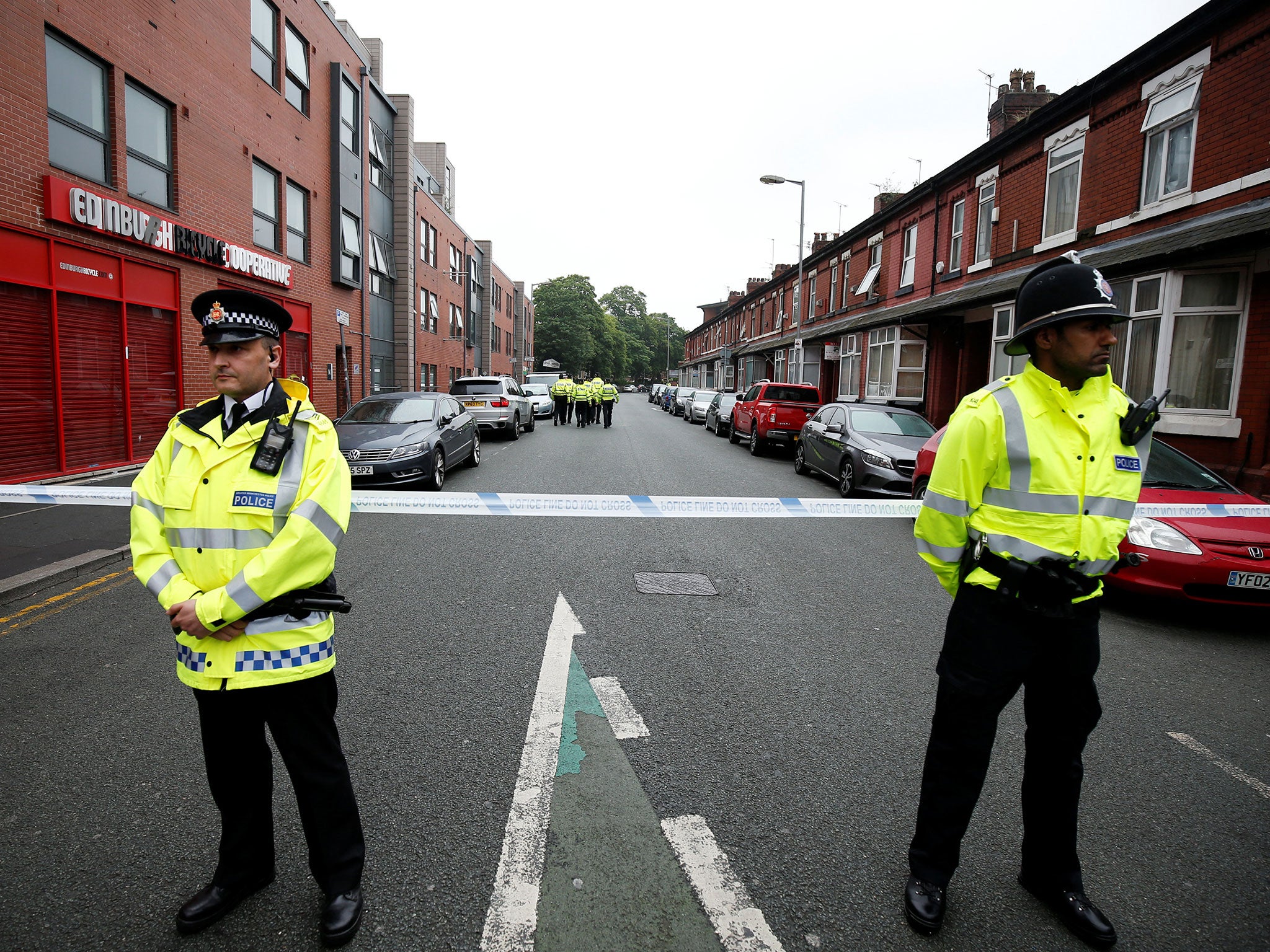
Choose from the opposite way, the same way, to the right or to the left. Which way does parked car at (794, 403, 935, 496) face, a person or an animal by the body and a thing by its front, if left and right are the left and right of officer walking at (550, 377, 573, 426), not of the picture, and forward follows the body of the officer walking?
the opposite way

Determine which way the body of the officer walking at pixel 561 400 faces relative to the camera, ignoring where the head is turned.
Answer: away from the camera

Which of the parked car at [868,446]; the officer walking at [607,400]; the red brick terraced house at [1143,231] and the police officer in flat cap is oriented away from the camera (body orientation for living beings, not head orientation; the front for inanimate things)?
the officer walking

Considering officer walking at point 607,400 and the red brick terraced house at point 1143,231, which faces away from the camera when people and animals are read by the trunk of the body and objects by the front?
the officer walking

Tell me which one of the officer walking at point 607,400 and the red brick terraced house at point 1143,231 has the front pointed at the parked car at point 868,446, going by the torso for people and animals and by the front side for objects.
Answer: the red brick terraced house

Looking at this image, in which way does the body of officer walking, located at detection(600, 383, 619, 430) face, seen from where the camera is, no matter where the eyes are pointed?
away from the camera

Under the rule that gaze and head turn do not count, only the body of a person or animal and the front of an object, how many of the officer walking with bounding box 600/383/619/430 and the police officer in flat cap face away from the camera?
1

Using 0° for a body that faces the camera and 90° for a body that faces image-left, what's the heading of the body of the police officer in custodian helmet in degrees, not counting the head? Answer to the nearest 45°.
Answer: approximately 315°

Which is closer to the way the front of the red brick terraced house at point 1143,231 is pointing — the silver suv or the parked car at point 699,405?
the silver suv

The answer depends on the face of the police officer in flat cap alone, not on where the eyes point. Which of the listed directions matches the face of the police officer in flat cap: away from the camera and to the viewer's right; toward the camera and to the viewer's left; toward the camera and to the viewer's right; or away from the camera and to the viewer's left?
toward the camera and to the viewer's left

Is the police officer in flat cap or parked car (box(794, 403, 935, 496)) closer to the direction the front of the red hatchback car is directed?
the police officer in flat cap

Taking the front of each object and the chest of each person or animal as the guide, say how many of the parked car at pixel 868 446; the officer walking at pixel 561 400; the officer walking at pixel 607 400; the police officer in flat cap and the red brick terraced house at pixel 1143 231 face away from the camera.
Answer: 2

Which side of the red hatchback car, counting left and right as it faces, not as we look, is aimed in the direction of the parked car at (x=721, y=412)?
back

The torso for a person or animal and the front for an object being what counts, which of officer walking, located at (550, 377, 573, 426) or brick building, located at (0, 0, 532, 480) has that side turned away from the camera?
the officer walking

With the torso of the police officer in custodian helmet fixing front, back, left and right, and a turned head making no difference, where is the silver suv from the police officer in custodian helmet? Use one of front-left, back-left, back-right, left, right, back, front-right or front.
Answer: back

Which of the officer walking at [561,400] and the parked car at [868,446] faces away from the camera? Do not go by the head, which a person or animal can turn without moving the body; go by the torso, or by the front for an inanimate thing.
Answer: the officer walking

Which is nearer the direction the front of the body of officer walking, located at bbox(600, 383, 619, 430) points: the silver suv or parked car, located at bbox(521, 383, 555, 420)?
the parked car
